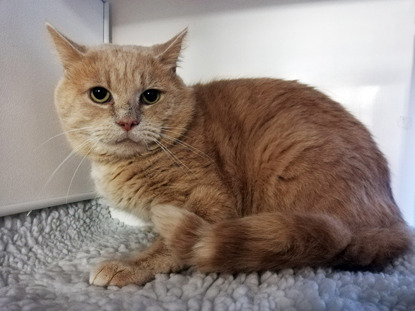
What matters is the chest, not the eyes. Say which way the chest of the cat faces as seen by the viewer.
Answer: to the viewer's left
